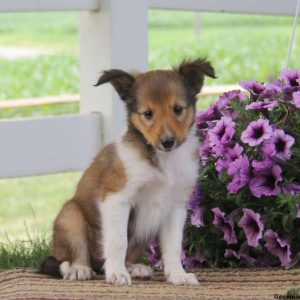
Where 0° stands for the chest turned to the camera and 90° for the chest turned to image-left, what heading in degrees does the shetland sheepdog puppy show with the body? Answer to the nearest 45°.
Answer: approximately 315°

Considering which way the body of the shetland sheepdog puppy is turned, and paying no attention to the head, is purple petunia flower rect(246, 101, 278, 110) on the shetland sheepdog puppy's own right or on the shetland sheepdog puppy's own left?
on the shetland sheepdog puppy's own left

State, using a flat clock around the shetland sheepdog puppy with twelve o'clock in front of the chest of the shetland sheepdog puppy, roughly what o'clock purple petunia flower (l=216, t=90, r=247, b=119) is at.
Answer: The purple petunia flower is roughly at 9 o'clock from the shetland sheepdog puppy.

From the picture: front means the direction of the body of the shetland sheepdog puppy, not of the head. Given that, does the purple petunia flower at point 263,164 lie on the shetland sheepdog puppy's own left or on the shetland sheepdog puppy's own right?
on the shetland sheepdog puppy's own left

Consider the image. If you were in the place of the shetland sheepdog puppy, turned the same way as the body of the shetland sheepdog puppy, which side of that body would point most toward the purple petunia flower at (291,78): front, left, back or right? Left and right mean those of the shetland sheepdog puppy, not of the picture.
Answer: left

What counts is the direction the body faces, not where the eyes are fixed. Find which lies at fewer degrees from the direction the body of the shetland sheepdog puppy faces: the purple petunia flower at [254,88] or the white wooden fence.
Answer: the purple petunia flower

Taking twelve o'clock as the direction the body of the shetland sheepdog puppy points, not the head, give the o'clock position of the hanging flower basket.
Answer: The hanging flower basket is roughly at 10 o'clock from the shetland sheepdog puppy.

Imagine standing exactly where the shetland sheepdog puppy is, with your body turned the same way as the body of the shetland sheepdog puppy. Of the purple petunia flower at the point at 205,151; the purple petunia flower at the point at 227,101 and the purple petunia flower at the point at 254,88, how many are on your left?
3
